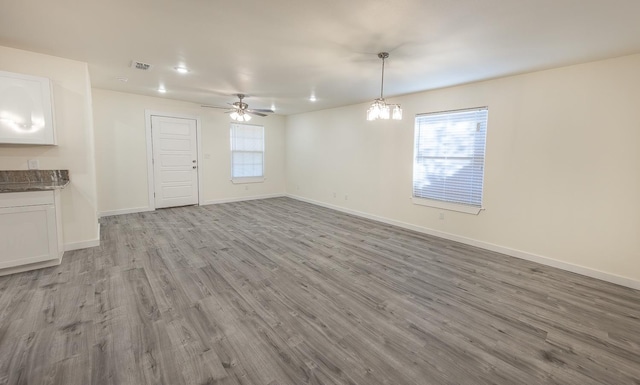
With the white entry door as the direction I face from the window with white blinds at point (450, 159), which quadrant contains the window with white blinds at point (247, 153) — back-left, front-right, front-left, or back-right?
front-right

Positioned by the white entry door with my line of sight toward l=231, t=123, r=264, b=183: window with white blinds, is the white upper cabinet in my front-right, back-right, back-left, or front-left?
back-right

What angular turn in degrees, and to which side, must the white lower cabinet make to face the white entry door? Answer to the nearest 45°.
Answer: approximately 135° to its left

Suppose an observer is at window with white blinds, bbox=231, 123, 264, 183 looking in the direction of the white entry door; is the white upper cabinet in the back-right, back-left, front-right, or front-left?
front-left

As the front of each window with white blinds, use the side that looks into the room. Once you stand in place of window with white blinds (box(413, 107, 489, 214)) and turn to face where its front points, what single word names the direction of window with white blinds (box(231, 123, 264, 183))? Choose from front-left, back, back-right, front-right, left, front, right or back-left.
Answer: front-right

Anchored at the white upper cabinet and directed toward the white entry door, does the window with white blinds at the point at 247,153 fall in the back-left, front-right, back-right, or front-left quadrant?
front-right

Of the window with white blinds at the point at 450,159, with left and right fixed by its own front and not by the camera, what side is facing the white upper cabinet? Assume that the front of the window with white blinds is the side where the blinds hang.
front

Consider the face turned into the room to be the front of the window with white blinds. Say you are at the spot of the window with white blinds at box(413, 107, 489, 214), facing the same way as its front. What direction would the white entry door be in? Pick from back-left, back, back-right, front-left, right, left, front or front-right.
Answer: front-right

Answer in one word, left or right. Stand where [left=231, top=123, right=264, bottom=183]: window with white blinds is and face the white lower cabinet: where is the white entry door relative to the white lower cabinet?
right

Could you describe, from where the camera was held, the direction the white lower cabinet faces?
facing the viewer
